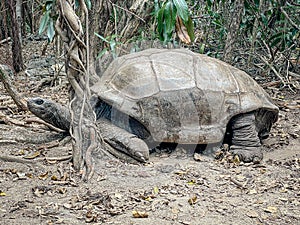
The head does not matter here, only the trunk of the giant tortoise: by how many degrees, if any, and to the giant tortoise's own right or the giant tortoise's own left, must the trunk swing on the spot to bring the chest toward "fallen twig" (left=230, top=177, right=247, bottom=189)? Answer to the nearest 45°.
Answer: approximately 135° to the giant tortoise's own left

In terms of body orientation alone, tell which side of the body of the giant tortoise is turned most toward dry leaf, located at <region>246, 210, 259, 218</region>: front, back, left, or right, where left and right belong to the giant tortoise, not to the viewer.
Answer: left

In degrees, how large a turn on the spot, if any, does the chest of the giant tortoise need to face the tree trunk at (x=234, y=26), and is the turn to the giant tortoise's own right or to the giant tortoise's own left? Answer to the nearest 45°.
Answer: approximately 90° to the giant tortoise's own right

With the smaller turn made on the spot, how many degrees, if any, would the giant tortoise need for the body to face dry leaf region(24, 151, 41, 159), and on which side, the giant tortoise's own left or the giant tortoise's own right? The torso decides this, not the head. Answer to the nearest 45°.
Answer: approximately 45° to the giant tortoise's own left

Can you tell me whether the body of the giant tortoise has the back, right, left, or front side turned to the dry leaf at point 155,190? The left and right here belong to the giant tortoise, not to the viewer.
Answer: left

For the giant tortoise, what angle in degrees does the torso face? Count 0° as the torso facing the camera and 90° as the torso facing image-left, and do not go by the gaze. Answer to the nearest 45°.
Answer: approximately 90°

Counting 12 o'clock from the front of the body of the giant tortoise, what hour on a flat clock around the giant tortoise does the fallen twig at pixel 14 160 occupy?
The fallen twig is roughly at 11 o'clock from the giant tortoise.

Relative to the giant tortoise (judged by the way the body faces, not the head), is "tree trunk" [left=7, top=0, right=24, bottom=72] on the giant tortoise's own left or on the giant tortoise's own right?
on the giant tortoise's own right

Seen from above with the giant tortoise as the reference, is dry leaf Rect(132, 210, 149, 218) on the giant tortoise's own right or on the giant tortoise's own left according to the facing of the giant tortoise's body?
on the giant tortoise's own left
